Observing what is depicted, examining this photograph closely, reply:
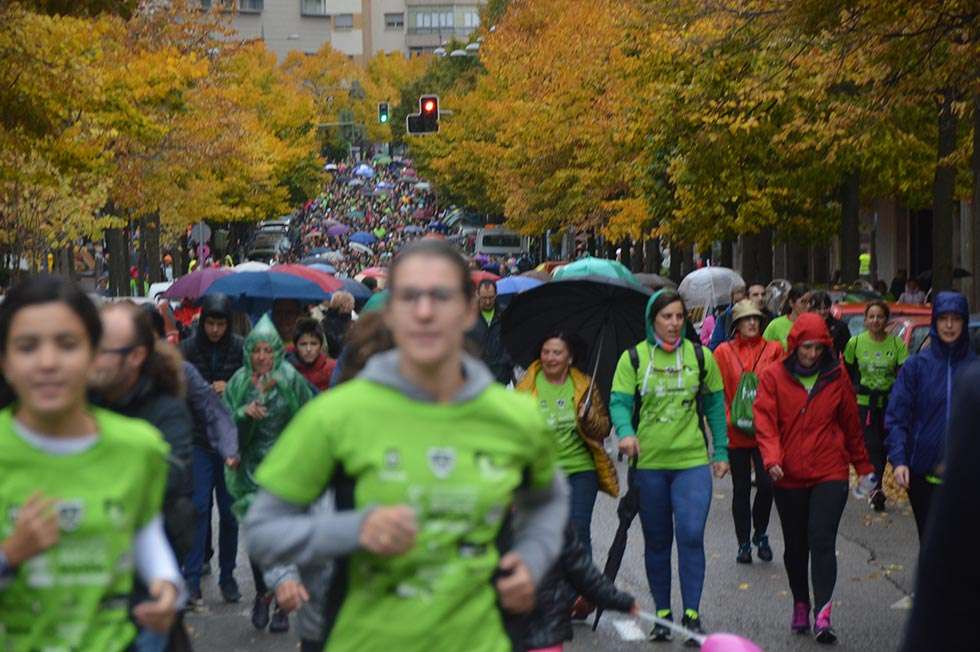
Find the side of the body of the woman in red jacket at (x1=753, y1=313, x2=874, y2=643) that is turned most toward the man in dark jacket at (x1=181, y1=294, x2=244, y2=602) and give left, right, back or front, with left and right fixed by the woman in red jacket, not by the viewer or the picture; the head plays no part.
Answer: right

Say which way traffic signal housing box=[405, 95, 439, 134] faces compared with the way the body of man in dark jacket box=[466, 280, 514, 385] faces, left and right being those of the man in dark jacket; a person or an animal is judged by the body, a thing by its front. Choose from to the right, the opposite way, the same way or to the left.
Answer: the same way

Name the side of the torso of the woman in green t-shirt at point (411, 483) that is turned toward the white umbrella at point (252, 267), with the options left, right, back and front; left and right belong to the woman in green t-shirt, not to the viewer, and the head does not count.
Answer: back

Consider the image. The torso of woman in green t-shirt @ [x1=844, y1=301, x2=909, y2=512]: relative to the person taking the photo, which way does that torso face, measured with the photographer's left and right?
facing the viewer

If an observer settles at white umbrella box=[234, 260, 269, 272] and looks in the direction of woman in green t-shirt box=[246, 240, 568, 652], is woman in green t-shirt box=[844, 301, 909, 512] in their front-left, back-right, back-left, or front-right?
front-left

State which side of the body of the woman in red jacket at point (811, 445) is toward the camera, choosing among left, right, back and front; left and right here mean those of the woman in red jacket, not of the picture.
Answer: front

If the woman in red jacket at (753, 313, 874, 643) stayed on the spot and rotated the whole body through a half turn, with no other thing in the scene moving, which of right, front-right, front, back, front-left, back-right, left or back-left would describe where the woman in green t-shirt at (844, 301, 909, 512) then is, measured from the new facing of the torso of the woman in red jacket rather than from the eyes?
front

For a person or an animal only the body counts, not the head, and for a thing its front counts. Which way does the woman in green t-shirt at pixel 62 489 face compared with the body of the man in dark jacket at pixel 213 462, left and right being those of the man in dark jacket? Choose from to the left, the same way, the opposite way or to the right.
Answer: the same way

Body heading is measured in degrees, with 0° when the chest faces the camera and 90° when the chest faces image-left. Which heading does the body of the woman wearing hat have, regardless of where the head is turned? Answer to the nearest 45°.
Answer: approximately 0°

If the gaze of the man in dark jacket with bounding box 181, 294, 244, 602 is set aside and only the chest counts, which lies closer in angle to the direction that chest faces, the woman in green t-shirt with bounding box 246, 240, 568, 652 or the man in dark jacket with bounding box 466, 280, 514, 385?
the woman in green t-shirt

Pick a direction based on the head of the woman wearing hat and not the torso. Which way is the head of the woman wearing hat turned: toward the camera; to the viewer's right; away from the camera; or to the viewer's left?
toward the camera

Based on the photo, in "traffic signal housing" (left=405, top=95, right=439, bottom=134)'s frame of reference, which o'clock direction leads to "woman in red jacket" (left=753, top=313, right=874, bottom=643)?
The woman in red jacket is roughly at 12 o'clock from the traffic signal housing.

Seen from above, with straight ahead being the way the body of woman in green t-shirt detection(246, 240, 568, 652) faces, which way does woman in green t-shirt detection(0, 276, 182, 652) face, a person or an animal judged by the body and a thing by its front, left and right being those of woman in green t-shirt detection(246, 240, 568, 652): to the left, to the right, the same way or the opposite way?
the same way

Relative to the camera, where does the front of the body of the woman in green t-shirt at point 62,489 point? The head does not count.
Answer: toward the camera

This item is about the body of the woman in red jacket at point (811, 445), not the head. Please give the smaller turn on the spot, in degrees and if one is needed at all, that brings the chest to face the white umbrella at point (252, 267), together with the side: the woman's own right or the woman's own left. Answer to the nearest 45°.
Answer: approximately 135° to the woman's own right

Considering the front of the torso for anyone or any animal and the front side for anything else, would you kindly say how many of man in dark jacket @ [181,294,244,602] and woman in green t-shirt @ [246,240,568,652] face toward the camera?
2

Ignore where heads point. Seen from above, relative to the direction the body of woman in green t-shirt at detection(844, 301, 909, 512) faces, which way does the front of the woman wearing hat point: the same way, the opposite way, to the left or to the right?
the same way
